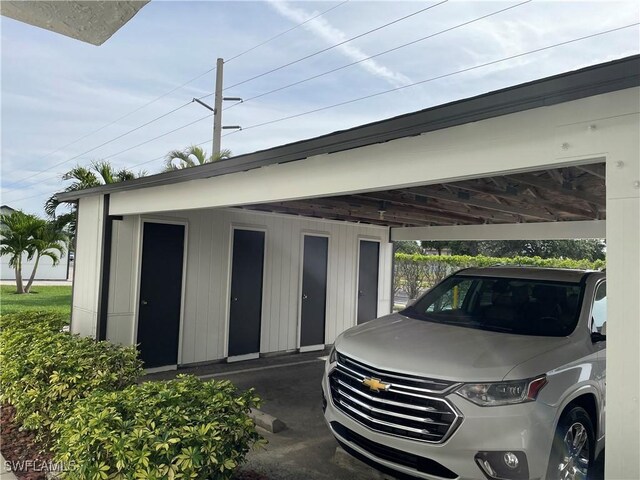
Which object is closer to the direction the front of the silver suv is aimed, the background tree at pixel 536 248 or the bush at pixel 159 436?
the bush

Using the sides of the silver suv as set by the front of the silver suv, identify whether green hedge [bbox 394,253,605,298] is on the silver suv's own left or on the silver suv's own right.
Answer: on the silver suv's own right

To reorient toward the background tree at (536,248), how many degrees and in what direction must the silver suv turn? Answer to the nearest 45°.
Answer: approximately 135° to its right

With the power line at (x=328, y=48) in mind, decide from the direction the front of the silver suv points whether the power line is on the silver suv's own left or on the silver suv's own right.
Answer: on the silver suv's own right

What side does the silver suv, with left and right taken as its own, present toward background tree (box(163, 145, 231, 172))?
right

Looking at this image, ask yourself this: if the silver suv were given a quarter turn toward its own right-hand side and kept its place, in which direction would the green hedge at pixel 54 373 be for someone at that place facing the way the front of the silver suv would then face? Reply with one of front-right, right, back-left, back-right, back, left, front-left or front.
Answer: front-left

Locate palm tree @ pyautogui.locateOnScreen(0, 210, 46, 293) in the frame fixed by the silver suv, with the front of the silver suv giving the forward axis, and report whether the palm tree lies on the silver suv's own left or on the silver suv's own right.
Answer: on the silver suv's own right

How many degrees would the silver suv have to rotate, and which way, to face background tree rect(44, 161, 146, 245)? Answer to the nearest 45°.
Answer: approximately 90° to its right

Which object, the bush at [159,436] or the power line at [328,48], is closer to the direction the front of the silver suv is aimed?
the bush

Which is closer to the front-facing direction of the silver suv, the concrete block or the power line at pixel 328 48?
the concrete block
